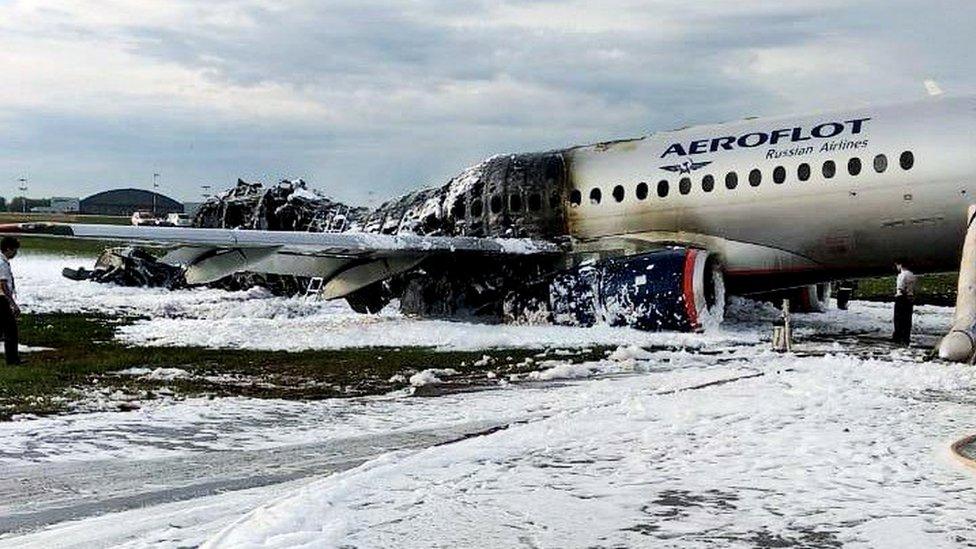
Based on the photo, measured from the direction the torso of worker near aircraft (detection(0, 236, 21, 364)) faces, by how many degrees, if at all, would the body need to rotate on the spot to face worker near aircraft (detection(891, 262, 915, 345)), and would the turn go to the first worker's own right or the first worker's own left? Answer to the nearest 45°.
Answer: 0° — they already face them

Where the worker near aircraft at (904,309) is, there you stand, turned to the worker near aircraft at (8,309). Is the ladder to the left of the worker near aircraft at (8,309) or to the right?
right

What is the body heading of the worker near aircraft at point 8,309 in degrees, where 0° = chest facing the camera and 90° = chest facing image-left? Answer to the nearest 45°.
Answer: approximately 270°

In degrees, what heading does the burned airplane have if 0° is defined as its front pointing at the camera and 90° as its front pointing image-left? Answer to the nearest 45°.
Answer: approximately 315°

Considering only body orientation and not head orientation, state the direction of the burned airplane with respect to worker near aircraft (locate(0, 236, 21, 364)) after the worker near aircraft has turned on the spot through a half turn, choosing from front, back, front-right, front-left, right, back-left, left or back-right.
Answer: back

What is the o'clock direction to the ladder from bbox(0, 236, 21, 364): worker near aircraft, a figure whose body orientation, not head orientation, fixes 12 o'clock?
The ladder is roughly at 10 o'clock from the worker near aircraft.
